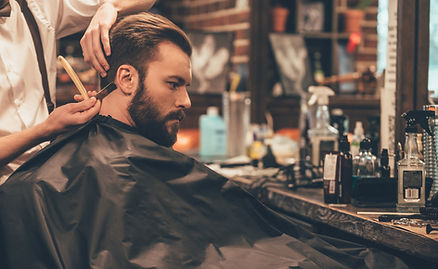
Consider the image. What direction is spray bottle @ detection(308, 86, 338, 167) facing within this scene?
to the viewer's left

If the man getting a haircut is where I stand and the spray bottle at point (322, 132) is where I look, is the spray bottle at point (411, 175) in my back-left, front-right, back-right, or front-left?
front-right

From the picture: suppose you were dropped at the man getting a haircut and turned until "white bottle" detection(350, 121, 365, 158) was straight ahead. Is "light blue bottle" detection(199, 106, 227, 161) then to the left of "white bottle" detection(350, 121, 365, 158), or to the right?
left

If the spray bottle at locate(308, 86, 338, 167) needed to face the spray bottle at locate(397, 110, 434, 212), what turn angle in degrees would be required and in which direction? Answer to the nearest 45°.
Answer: approximately 90° to its left

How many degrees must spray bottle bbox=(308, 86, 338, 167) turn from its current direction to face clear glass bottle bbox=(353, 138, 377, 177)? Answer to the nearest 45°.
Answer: approximately 90° to its left
